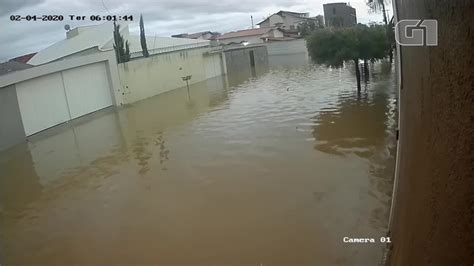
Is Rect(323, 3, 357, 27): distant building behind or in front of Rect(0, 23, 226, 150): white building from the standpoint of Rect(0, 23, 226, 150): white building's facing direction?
in front

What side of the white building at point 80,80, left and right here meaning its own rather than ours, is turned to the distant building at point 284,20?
left

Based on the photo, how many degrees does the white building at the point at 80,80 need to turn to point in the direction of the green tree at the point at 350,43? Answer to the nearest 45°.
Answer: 0° — it already faces it

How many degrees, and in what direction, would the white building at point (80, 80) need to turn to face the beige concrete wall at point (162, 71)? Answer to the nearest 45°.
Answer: approximately 90° to its left

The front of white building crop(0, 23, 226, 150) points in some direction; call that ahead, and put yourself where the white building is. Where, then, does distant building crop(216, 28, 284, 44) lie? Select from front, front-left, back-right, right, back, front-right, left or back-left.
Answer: left

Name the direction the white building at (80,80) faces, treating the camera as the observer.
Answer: facing the viewer and to the right of the viewer

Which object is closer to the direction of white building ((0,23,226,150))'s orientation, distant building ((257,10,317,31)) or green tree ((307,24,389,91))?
the green tree
